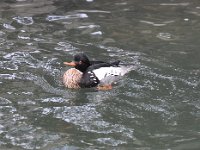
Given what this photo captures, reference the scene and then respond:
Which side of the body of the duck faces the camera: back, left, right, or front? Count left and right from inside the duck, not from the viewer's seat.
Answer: left
